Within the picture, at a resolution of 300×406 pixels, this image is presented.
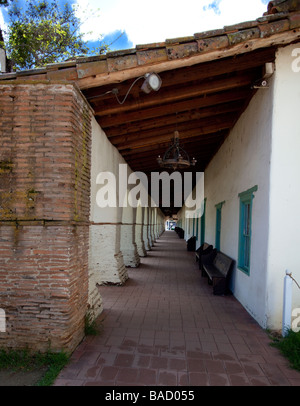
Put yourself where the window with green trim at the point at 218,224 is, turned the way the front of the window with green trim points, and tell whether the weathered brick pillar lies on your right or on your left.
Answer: on your left

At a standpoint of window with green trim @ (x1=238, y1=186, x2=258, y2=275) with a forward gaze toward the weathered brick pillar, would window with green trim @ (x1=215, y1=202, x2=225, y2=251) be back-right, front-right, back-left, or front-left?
back-right

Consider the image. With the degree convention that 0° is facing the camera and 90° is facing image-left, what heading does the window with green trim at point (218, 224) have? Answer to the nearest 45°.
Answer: approximately 90°

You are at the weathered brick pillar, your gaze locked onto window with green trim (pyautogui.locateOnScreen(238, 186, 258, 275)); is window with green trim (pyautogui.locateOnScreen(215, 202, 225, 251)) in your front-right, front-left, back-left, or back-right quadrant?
front-left

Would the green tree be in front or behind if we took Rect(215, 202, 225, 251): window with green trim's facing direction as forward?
in front

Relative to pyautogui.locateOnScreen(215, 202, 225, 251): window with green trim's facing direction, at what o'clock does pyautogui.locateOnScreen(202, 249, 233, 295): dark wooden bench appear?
The dark wooden bench is roughly at 9 o'clock from the window with green trim.

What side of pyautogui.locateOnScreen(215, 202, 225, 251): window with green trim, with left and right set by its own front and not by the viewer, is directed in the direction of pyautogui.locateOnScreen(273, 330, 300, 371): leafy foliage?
left
